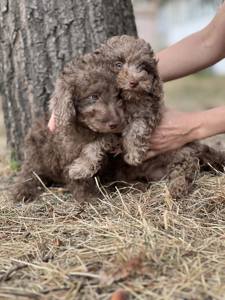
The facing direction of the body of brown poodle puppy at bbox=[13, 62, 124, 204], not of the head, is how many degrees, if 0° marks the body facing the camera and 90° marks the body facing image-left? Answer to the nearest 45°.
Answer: approximately 315°

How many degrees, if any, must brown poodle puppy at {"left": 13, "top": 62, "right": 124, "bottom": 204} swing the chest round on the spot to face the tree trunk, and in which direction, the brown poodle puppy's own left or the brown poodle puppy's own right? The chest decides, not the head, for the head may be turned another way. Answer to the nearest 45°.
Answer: approximately 135° to the brown poodle puppy's own left

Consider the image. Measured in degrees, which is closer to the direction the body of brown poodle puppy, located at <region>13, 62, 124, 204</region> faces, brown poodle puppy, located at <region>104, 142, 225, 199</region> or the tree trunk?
the brown poodle puppy

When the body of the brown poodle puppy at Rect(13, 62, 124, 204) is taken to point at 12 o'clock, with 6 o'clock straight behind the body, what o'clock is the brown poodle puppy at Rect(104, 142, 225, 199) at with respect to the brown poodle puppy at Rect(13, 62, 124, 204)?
the brown poodle puppy at Rect(104, 142, 225, 199) is roughly at 10 o'clock from the brown poodle puppy at Rect(13, 62, 124, 204).
